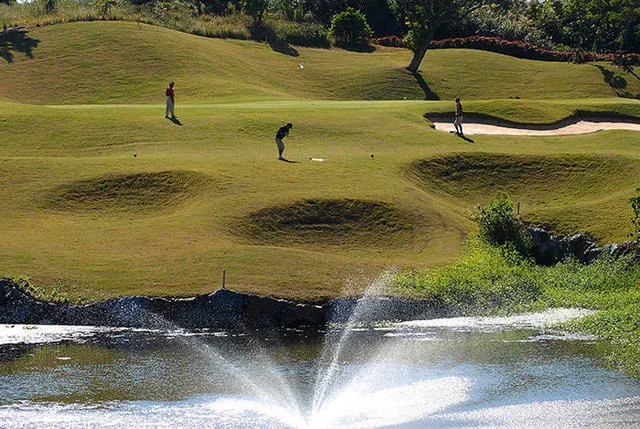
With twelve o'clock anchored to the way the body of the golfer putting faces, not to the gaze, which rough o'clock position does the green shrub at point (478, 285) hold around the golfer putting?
The green shrub is roughly at 2 o'clock from the golfer putting.

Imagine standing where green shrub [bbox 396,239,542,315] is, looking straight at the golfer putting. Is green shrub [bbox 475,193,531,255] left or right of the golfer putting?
right

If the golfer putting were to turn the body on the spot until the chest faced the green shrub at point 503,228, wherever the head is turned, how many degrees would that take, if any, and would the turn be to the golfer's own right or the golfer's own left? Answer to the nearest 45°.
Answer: approximately 45° to the golfer's own right

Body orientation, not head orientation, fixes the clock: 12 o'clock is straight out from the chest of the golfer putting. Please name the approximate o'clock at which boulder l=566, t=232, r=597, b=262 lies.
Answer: The boulder is roughly at 1 o'clock from the golfer putting.

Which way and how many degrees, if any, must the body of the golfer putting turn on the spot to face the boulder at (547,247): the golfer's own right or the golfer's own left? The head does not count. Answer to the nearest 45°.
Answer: approximately 45° to the golfer's own right

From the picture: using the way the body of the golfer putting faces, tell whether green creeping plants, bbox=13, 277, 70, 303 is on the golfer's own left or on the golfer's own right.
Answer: on the golfer's own right

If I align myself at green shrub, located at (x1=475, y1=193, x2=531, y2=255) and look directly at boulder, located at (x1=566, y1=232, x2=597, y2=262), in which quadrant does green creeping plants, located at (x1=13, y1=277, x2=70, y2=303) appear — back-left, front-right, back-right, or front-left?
back-right

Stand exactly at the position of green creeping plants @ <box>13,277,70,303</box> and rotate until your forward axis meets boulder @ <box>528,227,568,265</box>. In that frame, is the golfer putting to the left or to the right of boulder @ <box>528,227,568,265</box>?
left

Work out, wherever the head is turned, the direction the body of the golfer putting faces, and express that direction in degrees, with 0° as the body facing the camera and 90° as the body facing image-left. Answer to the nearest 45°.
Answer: approximately 270°

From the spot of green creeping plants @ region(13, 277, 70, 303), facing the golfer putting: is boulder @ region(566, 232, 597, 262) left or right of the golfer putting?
right
